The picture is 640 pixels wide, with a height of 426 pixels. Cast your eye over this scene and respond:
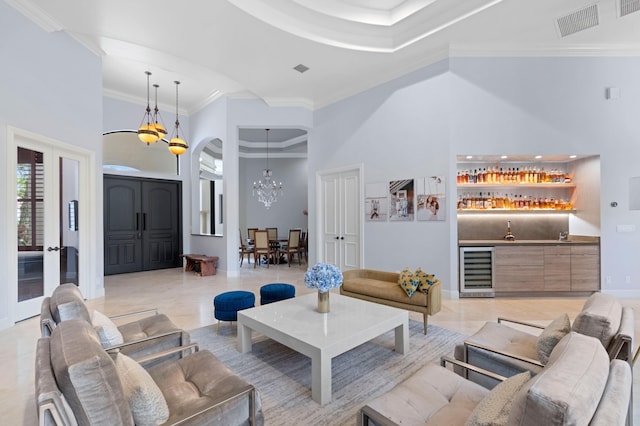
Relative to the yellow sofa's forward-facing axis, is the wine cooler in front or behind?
behind

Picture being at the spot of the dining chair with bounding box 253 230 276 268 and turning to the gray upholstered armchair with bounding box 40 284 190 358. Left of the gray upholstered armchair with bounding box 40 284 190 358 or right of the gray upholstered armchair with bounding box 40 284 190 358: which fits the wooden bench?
right

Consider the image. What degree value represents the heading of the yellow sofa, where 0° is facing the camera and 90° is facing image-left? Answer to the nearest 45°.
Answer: approximately 45°

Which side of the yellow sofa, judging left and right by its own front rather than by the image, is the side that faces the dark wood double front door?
right

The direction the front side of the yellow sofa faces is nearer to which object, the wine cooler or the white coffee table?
the white coffee table

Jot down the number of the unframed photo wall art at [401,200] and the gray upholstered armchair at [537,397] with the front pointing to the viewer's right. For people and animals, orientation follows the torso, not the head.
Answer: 0

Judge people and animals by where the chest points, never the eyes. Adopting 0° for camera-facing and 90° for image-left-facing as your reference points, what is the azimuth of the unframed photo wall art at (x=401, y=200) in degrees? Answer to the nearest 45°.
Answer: approximately 45°

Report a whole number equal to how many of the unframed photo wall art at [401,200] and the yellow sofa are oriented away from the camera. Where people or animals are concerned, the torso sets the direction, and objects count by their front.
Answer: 0

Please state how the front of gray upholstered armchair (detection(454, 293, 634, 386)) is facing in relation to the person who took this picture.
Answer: facing away from the viewer and to the left of the viewer

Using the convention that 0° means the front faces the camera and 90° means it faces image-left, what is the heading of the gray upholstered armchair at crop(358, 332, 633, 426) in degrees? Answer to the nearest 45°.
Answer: approximately 135°

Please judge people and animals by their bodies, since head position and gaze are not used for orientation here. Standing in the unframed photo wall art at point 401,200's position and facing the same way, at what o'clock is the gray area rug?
The gray area rug is roughly at 11 o'clock from the unframed photo wall art.

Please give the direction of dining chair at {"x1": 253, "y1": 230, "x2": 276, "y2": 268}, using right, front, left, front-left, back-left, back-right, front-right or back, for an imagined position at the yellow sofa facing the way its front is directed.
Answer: right

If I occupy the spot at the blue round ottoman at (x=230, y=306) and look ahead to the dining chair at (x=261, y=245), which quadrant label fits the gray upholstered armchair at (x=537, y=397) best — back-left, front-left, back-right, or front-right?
back-right

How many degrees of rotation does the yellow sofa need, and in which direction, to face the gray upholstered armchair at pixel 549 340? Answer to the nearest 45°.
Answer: approximately 90° to its left
